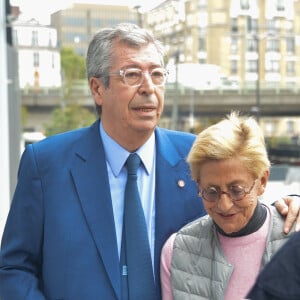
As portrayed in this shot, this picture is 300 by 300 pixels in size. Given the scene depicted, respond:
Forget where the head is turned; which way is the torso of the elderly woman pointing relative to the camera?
toward the camera

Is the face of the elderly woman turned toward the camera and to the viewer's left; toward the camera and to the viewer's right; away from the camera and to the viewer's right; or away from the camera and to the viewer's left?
toward the camera and to the viewer's left
